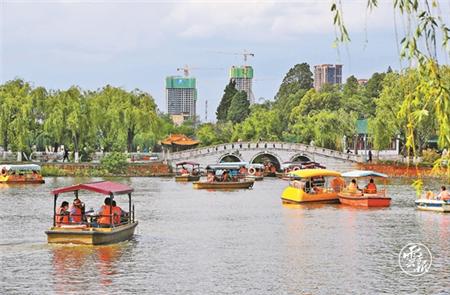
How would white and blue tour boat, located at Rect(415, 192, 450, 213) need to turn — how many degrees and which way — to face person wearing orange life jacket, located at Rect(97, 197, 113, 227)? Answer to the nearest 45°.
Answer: approximately 45° to its left

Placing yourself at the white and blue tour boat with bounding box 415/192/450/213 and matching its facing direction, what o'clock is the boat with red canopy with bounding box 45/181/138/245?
The boat with red canopy is roughly at 10 o'clock from the white and blue tour boat.

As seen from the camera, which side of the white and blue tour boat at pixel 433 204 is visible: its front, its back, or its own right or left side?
left

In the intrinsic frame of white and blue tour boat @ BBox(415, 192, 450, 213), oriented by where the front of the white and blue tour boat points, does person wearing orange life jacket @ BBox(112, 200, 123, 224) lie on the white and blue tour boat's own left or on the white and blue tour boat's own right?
on the white and blue tour boat's own left
